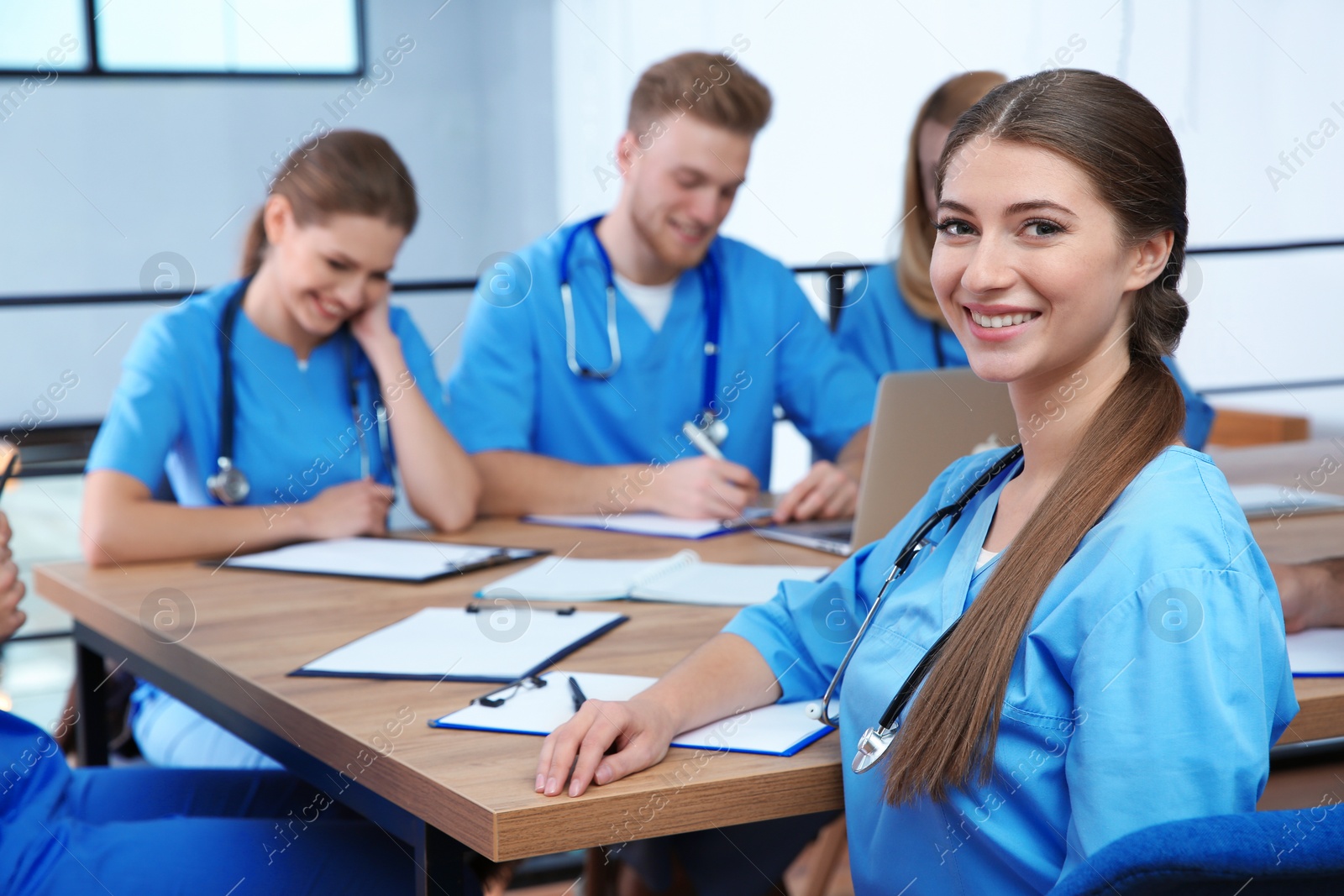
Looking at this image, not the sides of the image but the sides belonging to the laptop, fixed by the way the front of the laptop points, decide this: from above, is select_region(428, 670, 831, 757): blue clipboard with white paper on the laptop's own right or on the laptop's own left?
on the laptop's own left

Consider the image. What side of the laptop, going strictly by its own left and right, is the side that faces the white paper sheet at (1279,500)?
right

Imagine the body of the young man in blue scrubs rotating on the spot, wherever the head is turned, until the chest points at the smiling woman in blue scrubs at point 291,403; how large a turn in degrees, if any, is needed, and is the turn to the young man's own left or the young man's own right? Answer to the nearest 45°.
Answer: approximately 45° to the young man's own right

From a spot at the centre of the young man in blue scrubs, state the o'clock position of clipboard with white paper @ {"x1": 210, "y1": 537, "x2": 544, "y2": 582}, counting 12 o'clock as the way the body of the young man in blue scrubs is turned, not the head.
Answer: The clipboard with white paper is roughly at 1 o'clock from the young man in blue scrubs.

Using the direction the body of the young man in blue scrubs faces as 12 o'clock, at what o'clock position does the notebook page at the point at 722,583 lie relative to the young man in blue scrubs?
The notebook page is roughly at 12 o'clock from the young man in blue scrubs.

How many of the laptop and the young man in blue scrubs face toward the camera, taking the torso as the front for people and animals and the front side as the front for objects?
1

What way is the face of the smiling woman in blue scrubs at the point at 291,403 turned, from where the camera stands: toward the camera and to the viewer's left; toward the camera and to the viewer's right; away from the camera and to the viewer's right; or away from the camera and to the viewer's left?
toward the camera and to the viewer's right

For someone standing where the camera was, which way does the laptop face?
facing away from the viewer and to the left of the viewer
